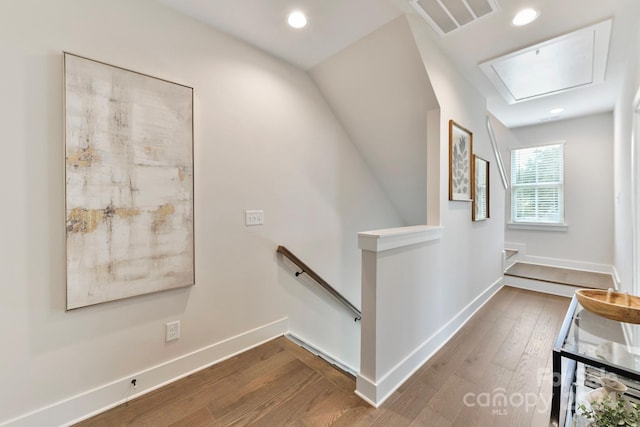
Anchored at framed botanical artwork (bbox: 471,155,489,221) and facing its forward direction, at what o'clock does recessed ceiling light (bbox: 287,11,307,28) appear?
The recessed ceiling light is roughly at 4 o'clock from the framed botanical artwork.

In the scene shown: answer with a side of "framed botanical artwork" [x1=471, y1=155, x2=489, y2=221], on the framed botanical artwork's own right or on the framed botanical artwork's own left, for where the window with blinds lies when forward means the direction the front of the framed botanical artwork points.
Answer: on the framed botanical artwork's own left

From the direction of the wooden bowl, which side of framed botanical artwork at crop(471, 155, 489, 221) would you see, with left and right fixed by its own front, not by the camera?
right

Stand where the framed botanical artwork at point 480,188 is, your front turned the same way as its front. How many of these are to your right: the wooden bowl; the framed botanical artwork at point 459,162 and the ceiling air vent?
3

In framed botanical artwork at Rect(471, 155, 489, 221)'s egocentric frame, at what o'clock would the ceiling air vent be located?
The ceiling air vent is roughly at 3 o'clock from the framed botanical artwork.

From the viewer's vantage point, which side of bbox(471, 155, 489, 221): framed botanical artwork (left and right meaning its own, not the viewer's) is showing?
right

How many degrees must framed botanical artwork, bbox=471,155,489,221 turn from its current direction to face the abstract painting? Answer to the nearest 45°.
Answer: approximately 135° to its right

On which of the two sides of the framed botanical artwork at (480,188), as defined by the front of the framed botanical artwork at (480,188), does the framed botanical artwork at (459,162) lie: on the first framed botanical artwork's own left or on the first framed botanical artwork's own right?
on the first framed botanical artwork's own right

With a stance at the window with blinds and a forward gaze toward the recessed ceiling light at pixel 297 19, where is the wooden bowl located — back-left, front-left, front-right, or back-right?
front-left

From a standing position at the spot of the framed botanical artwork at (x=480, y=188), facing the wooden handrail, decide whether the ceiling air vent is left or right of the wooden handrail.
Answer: left
